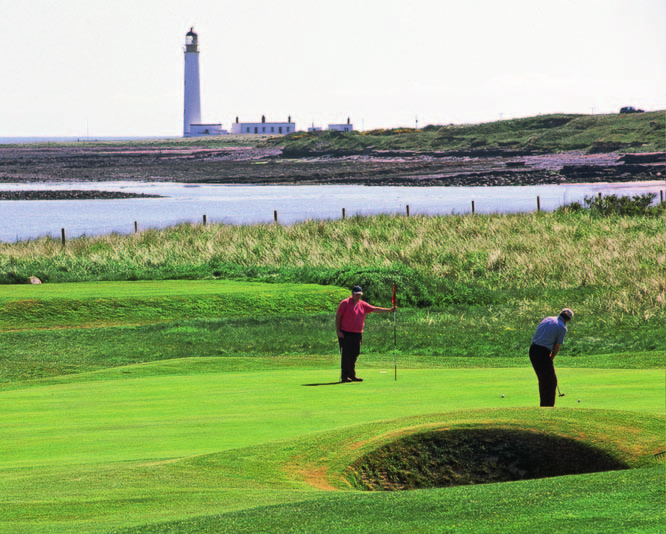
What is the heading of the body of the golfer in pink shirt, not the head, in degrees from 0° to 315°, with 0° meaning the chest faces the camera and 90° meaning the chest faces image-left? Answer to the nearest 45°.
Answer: approximately 315°
